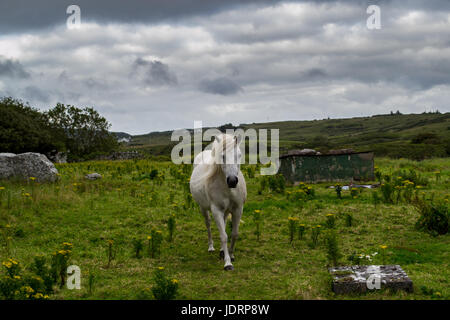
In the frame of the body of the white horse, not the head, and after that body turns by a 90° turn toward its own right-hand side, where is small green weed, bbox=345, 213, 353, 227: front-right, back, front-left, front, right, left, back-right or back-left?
back-right

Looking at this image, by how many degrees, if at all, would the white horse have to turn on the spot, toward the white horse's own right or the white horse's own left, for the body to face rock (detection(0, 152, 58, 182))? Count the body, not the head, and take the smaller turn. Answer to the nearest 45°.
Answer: approximately 135° to the white horse's own right

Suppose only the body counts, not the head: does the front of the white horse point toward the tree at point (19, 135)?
no

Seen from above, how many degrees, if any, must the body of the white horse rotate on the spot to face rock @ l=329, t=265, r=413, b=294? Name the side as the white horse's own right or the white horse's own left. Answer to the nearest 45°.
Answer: approximately 45° to the white horse's own left

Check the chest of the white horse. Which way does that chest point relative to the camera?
toward the camera

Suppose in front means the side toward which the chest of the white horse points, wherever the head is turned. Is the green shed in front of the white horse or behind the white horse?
behind

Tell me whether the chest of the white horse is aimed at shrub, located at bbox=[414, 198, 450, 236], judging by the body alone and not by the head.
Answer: no
